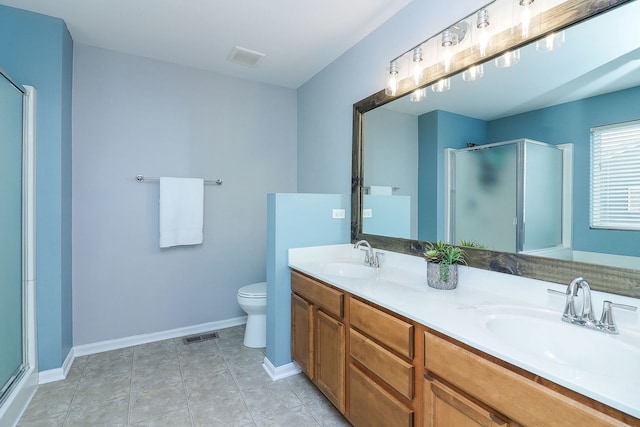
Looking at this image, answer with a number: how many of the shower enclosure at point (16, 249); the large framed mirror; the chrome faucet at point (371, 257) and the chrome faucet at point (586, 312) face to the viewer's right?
1

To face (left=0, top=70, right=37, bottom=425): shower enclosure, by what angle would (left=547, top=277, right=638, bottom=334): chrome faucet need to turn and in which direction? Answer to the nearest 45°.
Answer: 0° — it already faces it

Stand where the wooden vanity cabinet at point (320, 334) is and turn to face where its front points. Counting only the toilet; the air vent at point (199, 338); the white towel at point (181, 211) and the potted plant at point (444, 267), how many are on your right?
3

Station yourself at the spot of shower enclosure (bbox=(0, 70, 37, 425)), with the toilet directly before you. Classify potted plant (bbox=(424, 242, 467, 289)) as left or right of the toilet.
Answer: right

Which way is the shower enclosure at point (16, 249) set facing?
to the viewer's right

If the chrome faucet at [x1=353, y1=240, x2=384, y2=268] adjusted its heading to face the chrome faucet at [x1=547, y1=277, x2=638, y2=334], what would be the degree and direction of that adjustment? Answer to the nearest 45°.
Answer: approximately 90° to its left

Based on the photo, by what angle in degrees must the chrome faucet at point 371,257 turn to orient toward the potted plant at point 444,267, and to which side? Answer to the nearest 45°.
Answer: approximately 90° to its left

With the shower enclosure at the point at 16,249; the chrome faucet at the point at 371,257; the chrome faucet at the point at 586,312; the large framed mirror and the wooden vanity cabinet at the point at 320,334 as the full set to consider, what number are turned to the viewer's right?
1

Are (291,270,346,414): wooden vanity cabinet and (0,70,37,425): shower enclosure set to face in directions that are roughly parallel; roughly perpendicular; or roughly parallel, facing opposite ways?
roughly parallel, facing opposite ways

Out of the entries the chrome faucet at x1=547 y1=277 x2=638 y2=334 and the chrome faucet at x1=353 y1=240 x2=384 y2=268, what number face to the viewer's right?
0

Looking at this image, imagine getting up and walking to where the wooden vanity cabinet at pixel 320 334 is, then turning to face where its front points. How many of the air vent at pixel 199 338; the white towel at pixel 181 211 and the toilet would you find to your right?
3

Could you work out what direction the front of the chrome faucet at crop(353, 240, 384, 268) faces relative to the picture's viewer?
facing the viewer and to the left of the viewer
